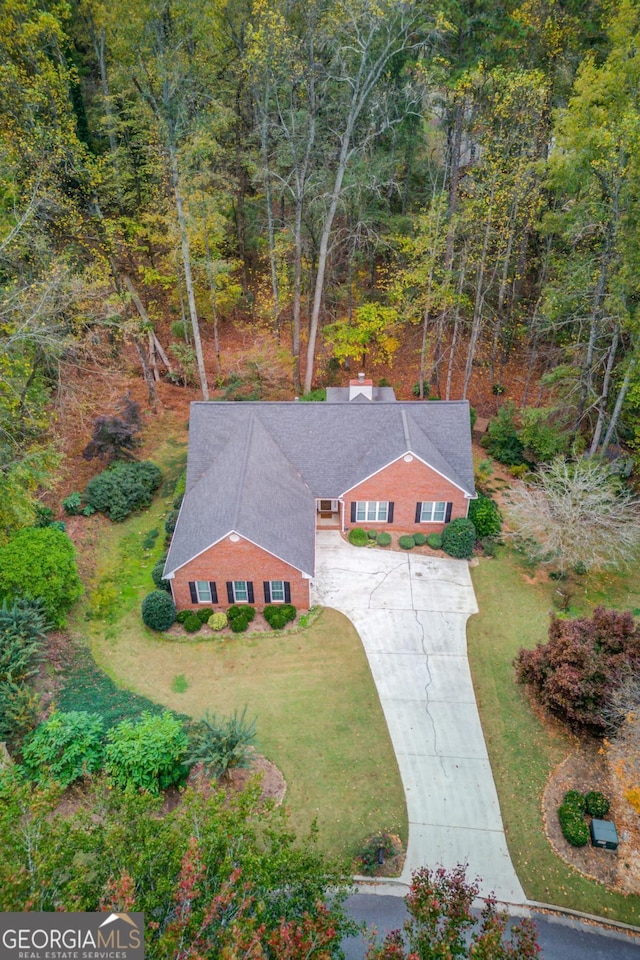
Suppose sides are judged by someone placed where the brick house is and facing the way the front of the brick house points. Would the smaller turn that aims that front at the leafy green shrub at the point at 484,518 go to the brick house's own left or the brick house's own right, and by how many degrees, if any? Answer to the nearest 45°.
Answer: approximately 90° to the brick house's own left

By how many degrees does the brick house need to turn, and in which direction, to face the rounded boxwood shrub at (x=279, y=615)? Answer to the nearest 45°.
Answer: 0° — it already faces it

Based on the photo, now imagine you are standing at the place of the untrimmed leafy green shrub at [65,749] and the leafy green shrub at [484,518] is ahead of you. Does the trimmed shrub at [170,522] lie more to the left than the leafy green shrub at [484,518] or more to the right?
left

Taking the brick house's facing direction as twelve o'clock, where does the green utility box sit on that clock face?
The green utility box is roughly at 11 o'clock from the brick house.

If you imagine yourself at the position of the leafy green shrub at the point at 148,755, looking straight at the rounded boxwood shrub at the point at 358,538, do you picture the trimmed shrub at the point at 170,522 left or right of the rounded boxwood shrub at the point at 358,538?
left

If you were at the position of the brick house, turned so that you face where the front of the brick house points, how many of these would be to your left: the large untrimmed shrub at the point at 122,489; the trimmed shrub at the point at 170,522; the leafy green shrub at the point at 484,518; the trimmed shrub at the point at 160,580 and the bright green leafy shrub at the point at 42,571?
1

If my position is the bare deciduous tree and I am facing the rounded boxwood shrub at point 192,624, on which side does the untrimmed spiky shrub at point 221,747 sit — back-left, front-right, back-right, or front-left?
front-left

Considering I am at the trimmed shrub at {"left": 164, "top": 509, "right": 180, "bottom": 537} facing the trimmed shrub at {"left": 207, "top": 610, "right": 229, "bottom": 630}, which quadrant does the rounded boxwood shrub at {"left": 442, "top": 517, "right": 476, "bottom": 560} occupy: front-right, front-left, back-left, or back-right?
front-left

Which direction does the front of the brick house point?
toward the camera

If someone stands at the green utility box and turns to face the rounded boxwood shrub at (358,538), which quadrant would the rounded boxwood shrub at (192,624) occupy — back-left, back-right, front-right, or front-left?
front-left

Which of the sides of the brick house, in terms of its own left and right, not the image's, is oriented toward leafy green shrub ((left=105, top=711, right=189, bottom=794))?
front

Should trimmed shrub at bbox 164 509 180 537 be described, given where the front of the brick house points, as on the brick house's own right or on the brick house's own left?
on the brick house's own right

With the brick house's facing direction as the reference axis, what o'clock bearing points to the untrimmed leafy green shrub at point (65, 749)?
The untrimmed leafy green shrub is roughly at 1 o'clock from the brick house.

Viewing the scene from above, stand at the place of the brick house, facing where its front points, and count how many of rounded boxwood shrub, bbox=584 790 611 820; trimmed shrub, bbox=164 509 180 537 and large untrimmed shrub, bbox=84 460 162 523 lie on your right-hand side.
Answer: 2

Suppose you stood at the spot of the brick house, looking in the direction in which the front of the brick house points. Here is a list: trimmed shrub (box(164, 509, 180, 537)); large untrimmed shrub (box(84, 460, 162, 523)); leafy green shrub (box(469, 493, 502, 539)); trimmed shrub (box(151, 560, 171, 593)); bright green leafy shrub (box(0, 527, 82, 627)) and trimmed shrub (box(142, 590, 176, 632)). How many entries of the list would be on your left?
1

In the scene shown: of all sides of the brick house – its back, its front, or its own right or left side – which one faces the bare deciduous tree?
left

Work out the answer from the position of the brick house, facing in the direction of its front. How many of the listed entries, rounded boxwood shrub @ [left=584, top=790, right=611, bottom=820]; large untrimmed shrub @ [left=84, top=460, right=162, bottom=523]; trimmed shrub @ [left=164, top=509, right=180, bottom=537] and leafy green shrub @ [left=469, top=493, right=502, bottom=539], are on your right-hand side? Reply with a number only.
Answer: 2

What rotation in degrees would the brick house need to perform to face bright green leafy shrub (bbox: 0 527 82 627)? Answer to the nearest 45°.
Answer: approximately 45° to its right

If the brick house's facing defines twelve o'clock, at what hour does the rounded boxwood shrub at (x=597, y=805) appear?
The rounded boxwood shrub is roughly at 11 o'clock from the brick house.
